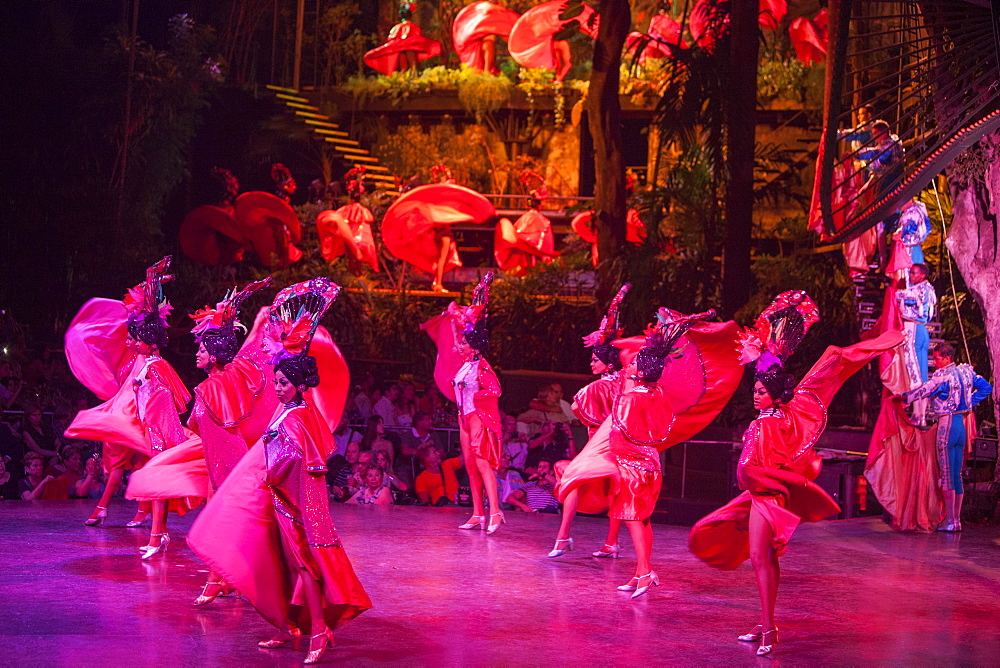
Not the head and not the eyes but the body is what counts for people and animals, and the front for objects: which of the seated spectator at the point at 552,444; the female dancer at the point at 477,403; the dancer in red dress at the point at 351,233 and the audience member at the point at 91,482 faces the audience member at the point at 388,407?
the dancer in red dress

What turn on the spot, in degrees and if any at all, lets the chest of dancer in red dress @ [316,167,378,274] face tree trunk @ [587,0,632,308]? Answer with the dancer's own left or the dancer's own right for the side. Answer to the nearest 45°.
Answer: approximately 45° to the dancer's own left

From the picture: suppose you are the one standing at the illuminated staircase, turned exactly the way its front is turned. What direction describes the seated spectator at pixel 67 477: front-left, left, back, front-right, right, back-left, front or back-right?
front-right

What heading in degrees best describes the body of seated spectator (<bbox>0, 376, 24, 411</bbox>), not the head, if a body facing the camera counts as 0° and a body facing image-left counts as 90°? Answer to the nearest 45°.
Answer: approximately 0°

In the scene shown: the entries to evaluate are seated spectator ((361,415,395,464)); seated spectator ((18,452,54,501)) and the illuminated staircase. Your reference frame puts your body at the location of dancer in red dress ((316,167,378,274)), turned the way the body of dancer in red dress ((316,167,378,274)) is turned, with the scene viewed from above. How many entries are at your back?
1

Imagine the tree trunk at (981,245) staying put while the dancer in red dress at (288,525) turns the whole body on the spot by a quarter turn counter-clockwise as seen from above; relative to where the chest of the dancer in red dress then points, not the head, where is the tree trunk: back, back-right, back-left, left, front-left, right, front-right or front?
left
